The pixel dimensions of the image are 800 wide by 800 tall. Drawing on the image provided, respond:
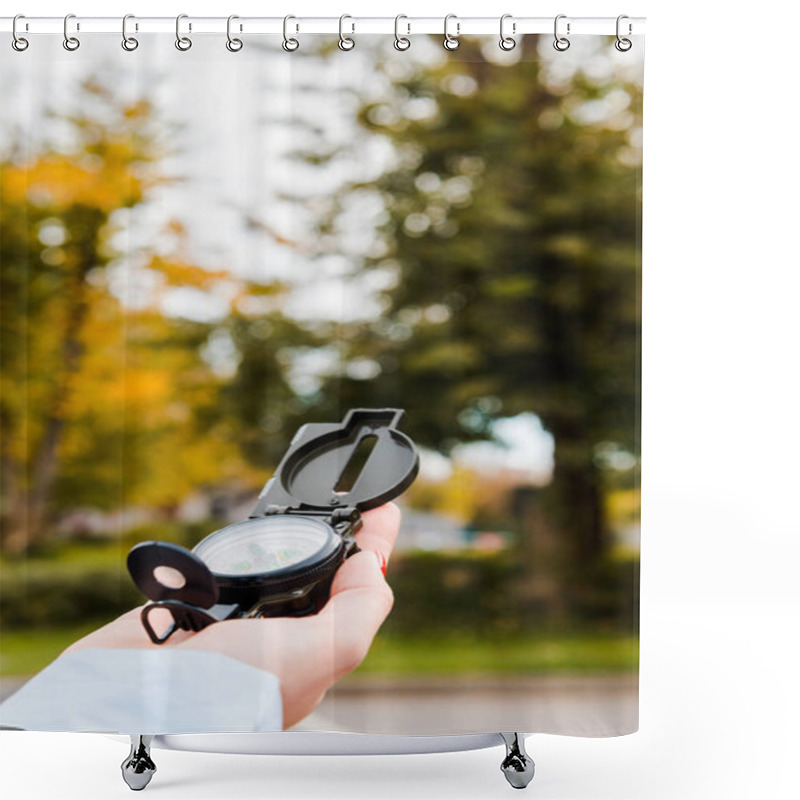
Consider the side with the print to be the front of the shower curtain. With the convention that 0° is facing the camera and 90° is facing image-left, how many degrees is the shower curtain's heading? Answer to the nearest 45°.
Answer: approximately 0°
